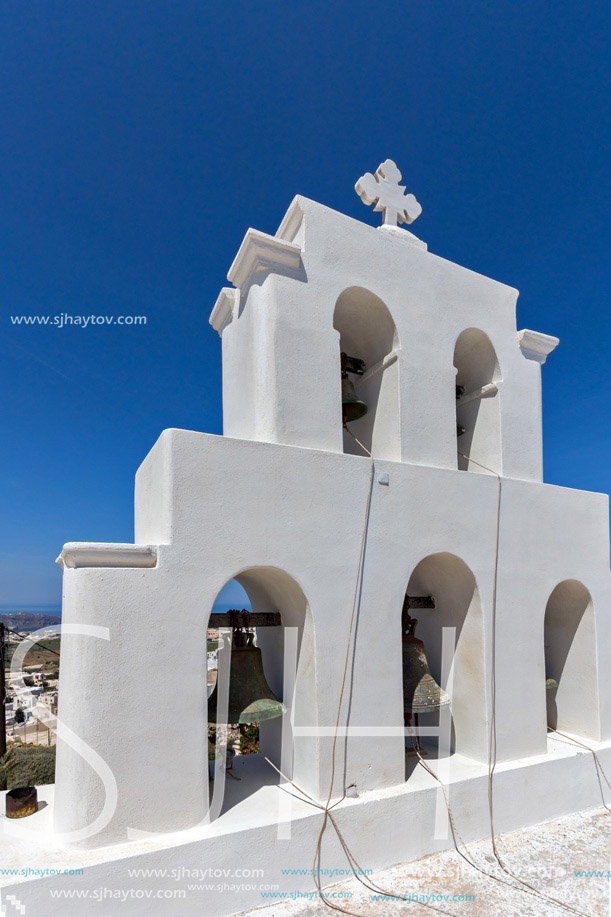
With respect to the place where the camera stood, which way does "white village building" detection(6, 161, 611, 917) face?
facing the viewer and to the right of the viewer
